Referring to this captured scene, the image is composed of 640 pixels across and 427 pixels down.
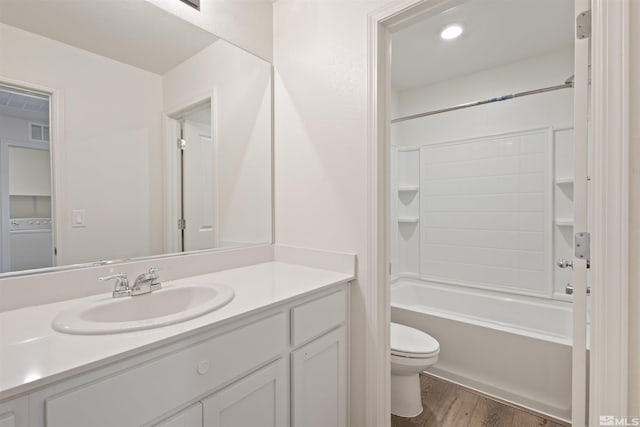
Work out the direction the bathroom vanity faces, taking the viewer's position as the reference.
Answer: facing the viewer and to the right of the viewer

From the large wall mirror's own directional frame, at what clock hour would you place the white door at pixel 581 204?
The white door is roughly at 12 o'clock from the large wall mirror.

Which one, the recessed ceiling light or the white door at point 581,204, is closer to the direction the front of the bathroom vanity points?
the white door

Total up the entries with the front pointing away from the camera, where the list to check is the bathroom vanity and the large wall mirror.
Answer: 0

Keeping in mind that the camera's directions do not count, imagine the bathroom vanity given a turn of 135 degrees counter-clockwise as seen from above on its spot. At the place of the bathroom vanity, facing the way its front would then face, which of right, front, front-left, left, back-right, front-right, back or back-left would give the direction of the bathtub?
right
